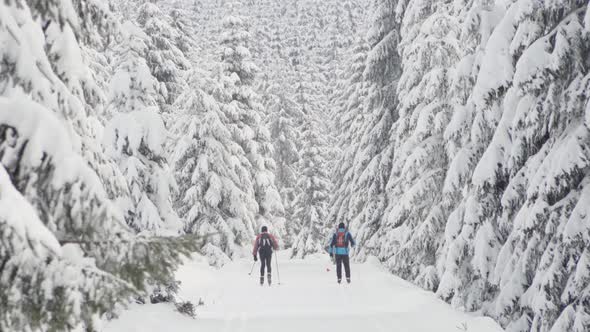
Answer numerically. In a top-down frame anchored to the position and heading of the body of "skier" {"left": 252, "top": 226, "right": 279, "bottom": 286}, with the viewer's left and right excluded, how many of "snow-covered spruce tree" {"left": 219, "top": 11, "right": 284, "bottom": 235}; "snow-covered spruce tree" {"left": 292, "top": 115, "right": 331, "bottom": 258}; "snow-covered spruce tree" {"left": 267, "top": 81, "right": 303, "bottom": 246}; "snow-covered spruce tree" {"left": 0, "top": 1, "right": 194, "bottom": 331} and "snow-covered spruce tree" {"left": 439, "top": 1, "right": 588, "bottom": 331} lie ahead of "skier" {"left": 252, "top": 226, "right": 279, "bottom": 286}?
3

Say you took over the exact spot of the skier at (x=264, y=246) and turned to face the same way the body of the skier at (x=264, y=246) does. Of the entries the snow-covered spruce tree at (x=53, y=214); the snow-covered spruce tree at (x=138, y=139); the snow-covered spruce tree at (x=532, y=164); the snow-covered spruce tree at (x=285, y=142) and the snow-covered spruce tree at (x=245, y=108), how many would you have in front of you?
2

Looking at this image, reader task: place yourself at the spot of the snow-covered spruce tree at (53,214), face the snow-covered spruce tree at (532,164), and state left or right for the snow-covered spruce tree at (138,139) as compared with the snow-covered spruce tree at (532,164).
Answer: left

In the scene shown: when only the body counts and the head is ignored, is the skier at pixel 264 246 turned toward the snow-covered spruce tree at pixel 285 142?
yes

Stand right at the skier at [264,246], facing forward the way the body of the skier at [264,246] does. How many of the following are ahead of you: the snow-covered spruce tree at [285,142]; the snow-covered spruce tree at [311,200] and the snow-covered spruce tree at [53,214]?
2

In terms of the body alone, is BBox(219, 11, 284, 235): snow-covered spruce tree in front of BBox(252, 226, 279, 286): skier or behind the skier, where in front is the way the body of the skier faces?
in front

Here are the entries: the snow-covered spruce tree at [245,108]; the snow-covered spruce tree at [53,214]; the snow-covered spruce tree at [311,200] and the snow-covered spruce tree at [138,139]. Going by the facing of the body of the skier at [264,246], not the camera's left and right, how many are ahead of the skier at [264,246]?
2

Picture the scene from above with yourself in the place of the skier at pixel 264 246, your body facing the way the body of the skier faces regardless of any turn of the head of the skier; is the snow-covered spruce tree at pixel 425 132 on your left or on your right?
on your right

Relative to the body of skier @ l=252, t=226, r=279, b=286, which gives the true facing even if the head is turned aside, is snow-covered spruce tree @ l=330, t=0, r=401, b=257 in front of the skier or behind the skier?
in front

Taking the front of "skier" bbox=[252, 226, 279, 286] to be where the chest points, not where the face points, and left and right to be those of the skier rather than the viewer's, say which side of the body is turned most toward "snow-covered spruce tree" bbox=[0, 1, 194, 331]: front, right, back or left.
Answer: back

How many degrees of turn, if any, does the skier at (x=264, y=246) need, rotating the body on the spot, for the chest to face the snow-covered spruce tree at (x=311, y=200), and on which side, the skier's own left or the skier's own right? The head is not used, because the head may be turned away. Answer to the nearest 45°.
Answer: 0° — they already face it

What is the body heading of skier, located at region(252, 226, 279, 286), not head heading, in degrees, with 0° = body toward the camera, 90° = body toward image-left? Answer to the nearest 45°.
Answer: approximately 180°
